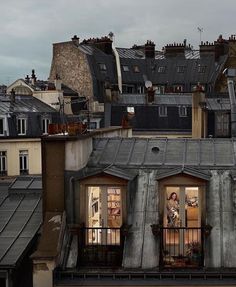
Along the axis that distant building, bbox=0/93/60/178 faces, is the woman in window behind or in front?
in front

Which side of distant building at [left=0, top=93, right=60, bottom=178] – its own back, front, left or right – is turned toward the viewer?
front
